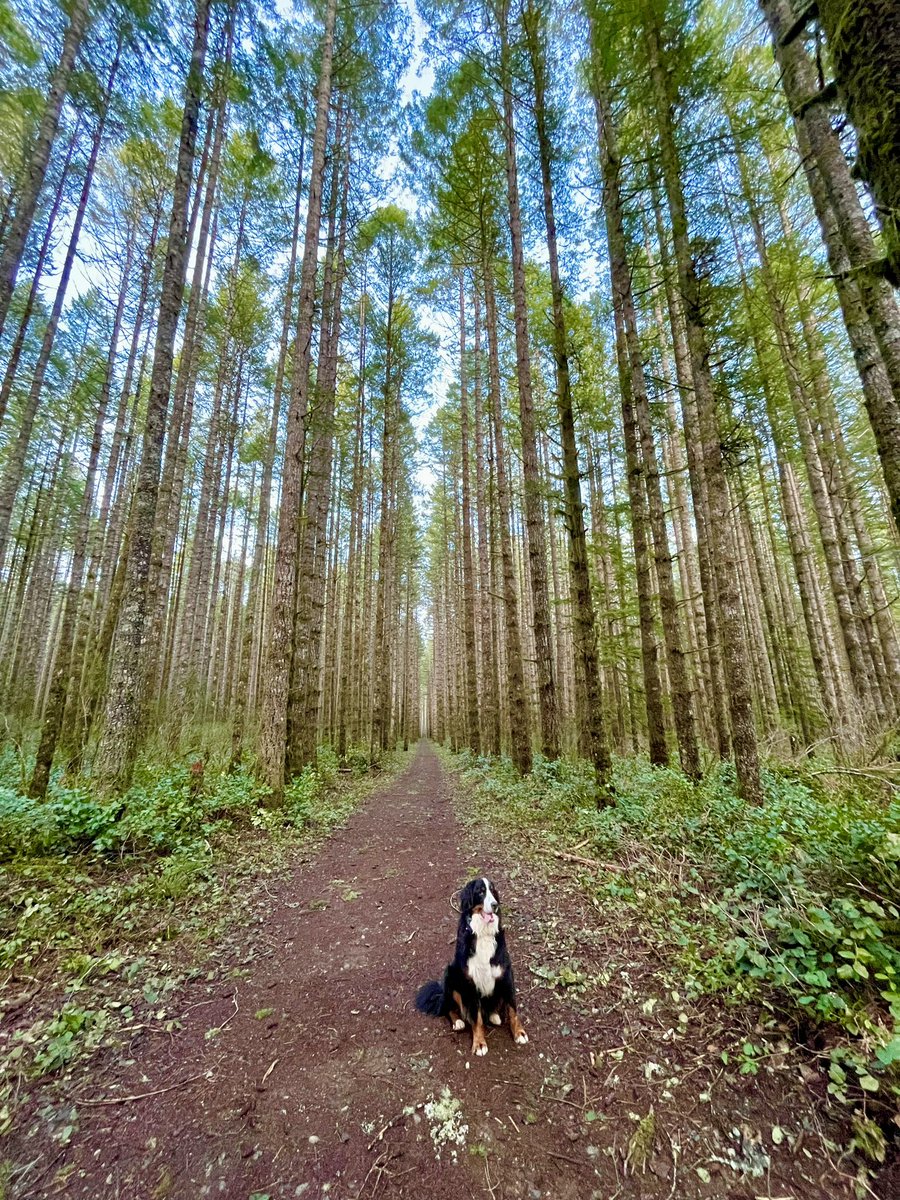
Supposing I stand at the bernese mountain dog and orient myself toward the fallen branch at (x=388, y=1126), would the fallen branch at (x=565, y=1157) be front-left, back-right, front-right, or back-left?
front-left

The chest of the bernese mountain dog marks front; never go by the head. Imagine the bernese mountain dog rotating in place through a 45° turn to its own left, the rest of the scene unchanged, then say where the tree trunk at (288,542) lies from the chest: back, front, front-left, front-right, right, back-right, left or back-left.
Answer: back-left

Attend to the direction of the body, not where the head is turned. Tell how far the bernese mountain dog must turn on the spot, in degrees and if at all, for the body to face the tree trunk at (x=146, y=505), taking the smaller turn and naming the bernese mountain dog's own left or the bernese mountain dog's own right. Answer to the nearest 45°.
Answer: approximately 180°

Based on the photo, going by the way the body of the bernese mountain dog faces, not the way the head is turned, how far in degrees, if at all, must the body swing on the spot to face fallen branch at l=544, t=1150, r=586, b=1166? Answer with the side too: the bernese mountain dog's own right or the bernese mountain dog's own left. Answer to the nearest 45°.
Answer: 0° — it already faces it

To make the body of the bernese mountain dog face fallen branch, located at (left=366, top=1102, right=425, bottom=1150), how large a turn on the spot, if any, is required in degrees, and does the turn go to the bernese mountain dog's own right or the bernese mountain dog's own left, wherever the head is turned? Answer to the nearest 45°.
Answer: approximately 90° to the bernese mountain dog's own right

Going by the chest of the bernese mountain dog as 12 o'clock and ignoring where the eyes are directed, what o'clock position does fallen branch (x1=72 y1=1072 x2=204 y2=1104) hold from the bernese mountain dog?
The fallen branch is roughly at 4 o'clock from the bernese mountain dog.

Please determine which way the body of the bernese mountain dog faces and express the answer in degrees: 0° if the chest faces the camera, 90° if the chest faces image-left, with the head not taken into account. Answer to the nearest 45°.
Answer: approximately 315°

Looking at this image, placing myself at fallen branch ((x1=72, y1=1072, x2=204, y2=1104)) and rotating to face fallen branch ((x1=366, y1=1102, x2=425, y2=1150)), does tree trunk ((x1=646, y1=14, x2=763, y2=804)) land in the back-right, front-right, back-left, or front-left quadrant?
front-left
